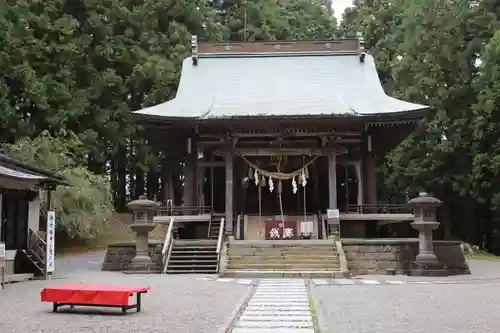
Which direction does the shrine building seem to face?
toward the camera

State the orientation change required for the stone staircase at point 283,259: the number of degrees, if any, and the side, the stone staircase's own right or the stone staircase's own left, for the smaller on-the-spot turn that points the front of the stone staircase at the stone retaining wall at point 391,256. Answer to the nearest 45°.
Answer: approximately 90° to the stone staircase's own left

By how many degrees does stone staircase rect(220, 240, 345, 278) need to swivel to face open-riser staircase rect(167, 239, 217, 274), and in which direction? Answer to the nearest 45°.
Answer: approximately 90° to its right

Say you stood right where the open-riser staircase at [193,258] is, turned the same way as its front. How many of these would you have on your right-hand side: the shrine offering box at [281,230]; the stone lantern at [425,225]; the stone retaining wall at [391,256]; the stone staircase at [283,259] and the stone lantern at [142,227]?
1

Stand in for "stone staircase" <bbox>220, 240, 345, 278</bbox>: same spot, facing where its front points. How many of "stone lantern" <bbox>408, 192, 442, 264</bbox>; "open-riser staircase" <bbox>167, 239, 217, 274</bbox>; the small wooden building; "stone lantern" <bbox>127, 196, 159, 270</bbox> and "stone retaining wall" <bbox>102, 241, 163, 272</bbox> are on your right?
4

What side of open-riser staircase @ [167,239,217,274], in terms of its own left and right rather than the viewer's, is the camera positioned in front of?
front

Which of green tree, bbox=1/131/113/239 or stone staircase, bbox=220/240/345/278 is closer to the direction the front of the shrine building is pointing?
the stone staircase

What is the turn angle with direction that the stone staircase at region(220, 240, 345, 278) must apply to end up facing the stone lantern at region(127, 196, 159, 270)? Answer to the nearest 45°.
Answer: approximately 90° to its right

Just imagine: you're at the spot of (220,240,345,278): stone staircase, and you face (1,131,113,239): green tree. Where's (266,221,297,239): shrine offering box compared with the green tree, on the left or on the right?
right

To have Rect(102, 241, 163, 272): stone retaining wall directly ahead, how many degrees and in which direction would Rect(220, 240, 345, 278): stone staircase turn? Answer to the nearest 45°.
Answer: approximately 90° to its right

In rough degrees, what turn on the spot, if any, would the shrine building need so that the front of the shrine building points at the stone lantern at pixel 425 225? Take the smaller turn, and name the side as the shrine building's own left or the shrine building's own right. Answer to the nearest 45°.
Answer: approximately 45° to the shrine building's own left

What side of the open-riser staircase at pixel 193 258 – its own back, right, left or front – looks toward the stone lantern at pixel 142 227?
right

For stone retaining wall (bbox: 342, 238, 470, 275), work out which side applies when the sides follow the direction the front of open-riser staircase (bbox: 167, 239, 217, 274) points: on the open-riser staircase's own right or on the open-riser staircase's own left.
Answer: on the open-riser staircase's own left

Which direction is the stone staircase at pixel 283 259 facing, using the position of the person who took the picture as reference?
facing the viewer

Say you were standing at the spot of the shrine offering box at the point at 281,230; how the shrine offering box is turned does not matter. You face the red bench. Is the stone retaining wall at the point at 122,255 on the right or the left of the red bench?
right

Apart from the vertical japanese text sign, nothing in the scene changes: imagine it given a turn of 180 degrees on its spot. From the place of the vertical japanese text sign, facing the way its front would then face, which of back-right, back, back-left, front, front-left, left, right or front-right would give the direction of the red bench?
back

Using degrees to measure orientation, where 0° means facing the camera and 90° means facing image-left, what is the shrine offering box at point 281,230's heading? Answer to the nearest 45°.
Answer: approximately 0°

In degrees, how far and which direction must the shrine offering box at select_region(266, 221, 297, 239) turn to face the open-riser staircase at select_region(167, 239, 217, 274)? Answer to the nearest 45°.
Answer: approximately 45° to its right

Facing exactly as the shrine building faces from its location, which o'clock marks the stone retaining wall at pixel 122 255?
The stone retaining wall is roughly at 2 o'clock from the shrine building.
